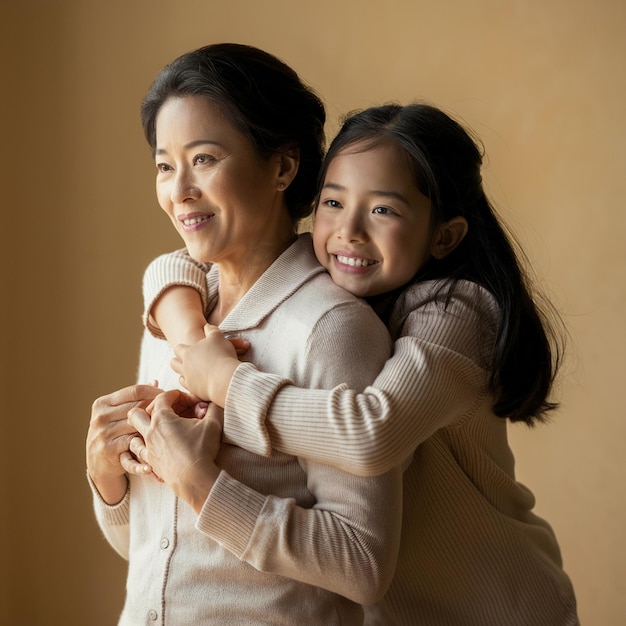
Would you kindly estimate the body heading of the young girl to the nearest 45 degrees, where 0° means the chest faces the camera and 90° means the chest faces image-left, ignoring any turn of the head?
approximately 90°

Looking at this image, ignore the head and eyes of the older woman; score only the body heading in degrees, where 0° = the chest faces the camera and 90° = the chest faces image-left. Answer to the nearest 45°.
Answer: approximately 45°
